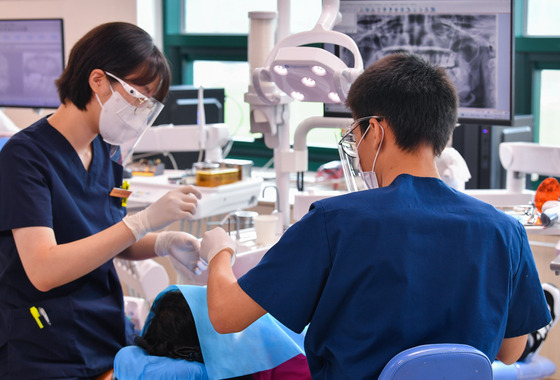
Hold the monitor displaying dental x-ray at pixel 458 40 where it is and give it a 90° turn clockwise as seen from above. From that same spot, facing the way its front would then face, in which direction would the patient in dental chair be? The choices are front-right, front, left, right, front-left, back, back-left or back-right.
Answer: front-left

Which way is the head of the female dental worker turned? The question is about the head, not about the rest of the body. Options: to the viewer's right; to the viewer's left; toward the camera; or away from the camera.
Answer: to the viewer's right

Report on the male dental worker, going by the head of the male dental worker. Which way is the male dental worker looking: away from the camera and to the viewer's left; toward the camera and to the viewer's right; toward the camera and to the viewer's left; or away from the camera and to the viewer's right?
away from the camera and to the viewer's left

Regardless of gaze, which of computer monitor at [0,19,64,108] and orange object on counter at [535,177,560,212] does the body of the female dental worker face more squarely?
the orange object on counter

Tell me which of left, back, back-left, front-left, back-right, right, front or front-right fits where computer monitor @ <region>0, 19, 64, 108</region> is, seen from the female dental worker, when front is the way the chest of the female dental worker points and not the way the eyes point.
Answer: back-left

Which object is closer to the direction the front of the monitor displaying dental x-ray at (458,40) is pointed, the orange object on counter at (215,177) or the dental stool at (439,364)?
the dental stool

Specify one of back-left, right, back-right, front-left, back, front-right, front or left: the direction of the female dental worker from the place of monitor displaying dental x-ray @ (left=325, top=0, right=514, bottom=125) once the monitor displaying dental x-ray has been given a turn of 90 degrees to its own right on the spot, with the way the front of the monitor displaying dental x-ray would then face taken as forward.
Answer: front-left

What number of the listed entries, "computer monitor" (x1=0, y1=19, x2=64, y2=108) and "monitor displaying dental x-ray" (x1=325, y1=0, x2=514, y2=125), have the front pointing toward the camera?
2
